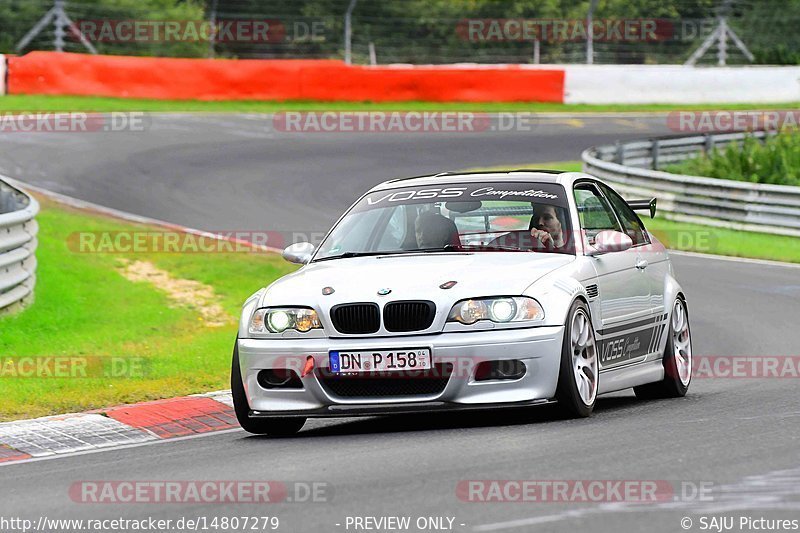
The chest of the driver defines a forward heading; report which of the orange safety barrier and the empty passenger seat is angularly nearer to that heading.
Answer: the empty passenger seat

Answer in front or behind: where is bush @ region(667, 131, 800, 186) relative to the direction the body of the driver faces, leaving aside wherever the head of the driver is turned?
behind

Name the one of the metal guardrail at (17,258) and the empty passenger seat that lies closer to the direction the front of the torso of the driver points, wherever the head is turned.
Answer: the empty passenger seat

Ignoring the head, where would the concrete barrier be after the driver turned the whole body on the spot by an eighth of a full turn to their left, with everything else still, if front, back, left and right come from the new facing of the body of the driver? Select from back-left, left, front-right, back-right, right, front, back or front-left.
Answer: back

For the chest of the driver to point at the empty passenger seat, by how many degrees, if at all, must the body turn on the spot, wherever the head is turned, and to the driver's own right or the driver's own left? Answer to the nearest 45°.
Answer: approximately 45° to the driver's own right

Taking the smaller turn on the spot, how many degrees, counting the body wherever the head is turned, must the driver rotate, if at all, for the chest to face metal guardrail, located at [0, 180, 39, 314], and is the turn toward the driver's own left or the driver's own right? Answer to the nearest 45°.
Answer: approximately 90° to the driver's own right

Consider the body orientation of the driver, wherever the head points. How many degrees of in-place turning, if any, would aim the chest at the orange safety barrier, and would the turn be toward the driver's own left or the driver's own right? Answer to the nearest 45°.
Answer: approximately 135° to the driver's own right

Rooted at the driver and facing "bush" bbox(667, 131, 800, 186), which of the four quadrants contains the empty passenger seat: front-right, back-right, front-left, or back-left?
back-left

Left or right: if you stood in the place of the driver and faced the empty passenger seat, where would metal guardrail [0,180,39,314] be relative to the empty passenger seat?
right

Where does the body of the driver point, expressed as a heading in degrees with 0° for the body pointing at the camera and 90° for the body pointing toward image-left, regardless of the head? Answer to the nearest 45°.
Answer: approximately 45°
